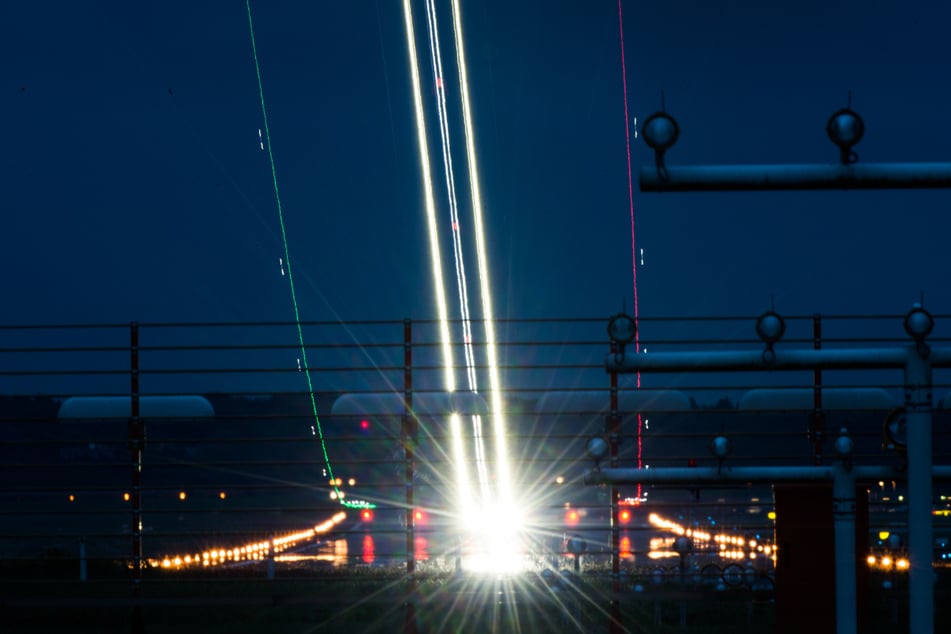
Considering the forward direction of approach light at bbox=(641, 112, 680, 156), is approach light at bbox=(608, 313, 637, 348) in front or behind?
behind

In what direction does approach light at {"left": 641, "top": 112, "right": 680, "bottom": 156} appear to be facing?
toward the camera

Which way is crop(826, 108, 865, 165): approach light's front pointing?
toward the camera

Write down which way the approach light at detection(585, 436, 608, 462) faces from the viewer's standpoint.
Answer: facing the viewer

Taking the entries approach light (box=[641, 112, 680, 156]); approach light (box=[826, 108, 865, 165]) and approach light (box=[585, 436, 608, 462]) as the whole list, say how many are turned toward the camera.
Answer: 3
